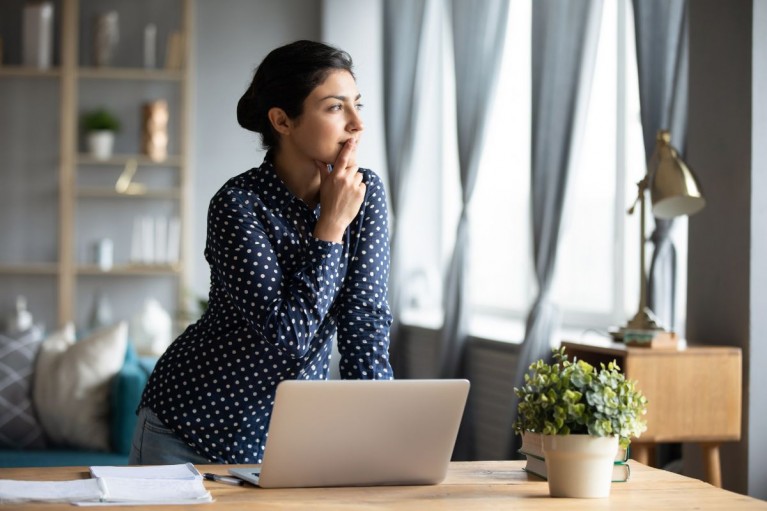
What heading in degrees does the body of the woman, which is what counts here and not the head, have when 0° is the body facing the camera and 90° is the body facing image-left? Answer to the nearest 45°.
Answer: approximately 315°

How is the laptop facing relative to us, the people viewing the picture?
facing away from the viewer and to the left of the viewer

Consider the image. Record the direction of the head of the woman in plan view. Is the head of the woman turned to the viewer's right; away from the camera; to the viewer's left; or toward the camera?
to the viewer's right

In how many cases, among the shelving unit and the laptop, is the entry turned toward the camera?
1

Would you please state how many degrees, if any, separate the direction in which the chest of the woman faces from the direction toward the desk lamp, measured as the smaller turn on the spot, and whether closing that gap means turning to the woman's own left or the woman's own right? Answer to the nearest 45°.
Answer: approximately 90° to the woman's own left

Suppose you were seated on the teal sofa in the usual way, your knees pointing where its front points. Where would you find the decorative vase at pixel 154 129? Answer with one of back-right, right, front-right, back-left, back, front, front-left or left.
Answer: back

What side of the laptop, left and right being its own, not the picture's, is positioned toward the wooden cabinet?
right

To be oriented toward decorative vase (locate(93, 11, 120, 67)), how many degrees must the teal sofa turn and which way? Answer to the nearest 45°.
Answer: approximately 180°

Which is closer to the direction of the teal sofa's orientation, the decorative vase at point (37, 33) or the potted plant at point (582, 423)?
the potted plant

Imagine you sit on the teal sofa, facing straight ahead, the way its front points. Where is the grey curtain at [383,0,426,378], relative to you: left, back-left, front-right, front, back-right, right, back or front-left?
back-left

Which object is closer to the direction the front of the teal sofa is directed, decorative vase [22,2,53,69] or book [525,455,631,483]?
the book
